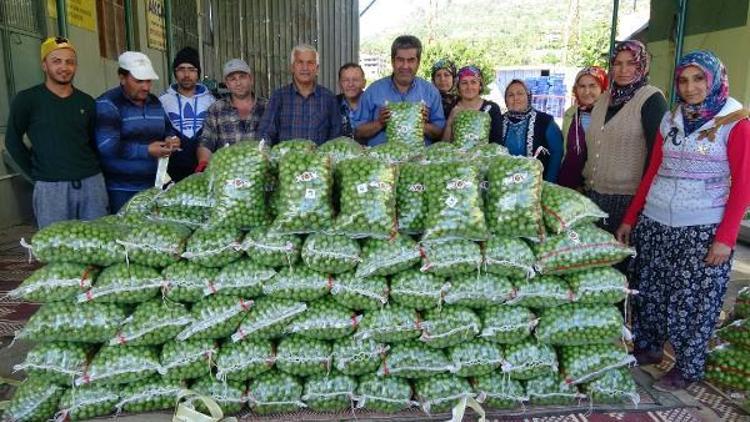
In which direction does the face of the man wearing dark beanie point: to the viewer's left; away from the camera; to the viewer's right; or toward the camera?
toward the camera

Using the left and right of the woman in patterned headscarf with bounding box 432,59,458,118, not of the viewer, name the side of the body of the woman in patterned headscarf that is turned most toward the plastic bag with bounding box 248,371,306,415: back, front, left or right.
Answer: front

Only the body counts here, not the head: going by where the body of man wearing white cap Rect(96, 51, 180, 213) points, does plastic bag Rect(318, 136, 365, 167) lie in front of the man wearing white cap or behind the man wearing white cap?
in front

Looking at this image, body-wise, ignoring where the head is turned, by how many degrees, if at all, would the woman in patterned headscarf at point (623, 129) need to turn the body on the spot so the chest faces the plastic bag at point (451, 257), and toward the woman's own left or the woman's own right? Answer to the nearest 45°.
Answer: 0° — they already face it

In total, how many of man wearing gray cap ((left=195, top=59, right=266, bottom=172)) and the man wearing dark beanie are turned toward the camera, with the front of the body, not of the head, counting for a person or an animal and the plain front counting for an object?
2

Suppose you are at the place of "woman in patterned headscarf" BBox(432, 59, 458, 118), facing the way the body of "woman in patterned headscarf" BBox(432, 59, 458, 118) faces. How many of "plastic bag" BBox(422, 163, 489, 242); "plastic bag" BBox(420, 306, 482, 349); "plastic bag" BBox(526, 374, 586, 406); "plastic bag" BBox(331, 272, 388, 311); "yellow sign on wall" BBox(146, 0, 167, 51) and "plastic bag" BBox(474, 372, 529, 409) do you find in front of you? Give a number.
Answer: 5

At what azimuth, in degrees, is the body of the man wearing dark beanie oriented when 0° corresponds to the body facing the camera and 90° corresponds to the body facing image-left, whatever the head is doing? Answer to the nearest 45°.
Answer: approximately 0°

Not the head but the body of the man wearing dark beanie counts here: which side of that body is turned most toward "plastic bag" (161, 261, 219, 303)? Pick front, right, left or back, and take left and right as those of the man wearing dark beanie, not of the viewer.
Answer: front

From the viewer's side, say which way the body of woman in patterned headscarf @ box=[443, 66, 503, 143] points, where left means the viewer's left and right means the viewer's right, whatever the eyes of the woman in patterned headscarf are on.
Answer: facing the viewer

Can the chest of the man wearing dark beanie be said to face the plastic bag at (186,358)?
yes

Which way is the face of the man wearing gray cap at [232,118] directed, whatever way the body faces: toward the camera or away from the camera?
toward the camera

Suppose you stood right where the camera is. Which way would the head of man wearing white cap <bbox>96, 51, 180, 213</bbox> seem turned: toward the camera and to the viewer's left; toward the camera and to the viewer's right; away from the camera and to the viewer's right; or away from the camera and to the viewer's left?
toward the camera and to the viewer's right

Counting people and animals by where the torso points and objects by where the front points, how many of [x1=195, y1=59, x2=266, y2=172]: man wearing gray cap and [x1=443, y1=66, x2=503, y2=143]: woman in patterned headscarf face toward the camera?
2

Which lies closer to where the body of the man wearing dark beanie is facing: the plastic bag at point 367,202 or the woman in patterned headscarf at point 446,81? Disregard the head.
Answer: the plastic bag
